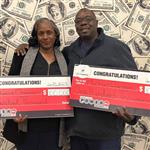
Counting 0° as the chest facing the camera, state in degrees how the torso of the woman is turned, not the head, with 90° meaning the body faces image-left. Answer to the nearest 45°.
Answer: approximately 0°
